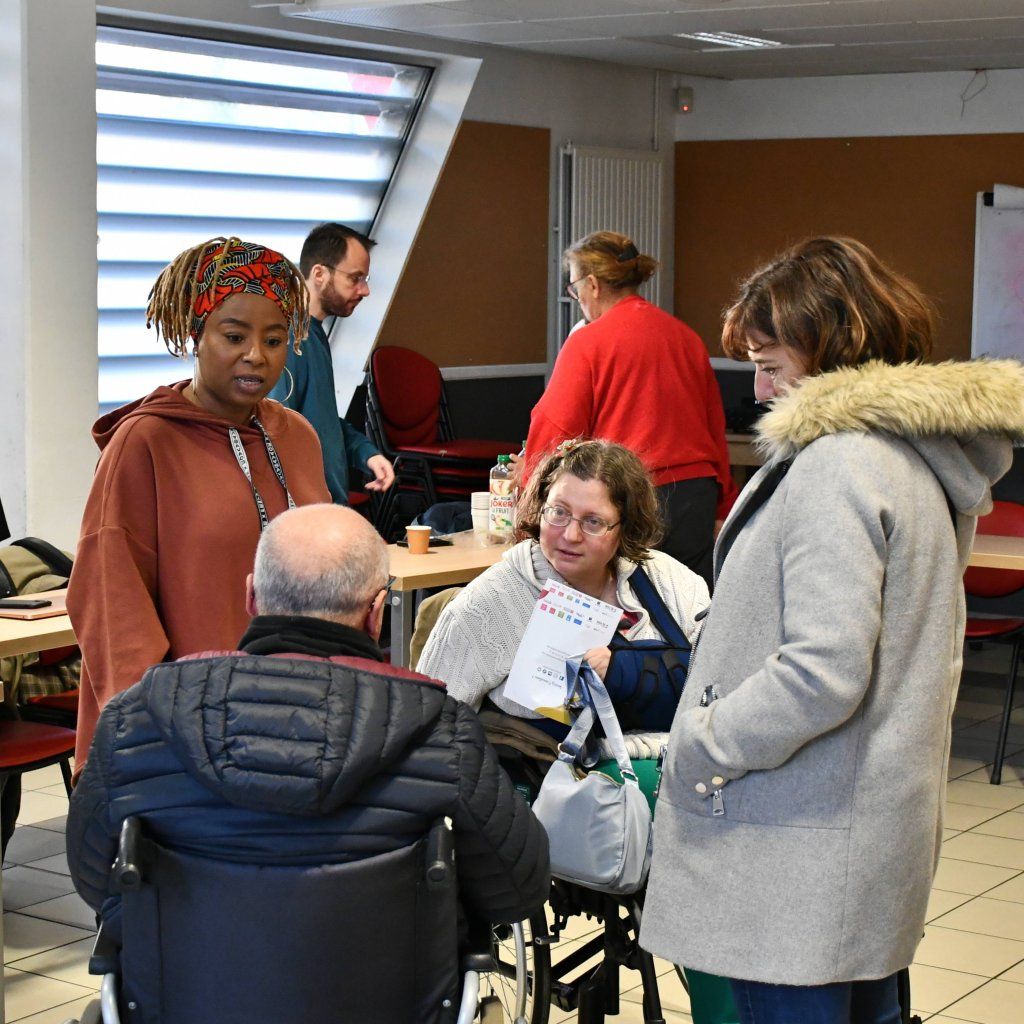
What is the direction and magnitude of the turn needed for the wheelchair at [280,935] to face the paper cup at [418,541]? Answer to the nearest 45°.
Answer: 0° — it already faces it

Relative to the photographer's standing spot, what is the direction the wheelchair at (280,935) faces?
facing away from the viewer

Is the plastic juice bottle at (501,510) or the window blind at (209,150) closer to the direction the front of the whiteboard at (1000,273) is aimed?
the plastic juice bottle

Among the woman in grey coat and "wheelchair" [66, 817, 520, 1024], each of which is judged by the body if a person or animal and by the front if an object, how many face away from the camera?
1

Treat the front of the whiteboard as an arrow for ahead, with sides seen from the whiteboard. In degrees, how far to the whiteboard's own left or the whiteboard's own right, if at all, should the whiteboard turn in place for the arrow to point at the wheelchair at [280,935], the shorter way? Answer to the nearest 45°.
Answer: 0° — it already faces it

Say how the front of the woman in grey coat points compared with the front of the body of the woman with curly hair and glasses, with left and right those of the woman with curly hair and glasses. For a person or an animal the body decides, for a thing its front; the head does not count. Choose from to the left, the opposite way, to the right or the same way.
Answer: to the right

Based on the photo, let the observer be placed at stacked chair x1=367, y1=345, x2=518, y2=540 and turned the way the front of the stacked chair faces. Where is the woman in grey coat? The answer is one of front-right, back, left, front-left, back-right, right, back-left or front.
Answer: front-right

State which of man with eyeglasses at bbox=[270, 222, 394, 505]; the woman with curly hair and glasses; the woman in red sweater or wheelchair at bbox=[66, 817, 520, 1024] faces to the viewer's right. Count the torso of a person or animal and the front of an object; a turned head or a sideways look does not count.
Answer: the man with eyeglasses

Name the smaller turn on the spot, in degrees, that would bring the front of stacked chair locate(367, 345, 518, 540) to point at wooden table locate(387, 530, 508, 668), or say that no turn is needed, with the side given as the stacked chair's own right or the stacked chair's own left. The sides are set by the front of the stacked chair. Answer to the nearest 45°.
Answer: approximately 45° to the stacked chair's own right

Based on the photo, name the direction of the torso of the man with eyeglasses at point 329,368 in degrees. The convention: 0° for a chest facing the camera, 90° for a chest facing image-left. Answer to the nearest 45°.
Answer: approximately 270°

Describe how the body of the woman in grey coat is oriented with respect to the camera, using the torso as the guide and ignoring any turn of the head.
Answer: to the viewer's left

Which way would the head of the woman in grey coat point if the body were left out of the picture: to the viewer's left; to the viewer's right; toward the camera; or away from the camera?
to the viewer's left
